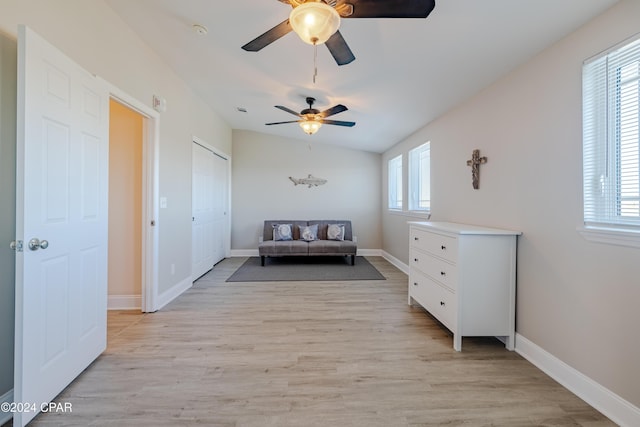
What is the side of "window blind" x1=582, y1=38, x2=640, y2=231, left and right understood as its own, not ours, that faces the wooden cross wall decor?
right

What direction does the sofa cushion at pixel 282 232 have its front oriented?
toward the camera

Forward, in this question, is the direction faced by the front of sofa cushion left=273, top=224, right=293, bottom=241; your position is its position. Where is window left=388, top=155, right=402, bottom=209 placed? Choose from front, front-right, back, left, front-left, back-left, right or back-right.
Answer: left

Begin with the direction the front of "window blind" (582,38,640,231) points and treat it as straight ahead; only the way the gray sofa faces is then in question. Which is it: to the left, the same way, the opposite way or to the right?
to the left

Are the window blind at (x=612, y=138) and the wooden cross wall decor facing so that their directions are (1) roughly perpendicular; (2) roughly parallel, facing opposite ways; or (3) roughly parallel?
roughly parallel

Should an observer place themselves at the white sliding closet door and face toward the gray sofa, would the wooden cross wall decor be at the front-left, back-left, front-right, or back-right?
front-right

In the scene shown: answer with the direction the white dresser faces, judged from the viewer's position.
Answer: facing the viewer and to the left of the viewer

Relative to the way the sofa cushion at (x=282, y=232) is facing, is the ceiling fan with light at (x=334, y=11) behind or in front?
in front

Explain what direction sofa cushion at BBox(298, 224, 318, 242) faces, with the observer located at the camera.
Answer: facing the viewer

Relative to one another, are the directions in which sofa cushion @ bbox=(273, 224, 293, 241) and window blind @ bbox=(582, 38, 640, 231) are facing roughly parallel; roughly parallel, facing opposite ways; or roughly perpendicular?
roughly perpendicular

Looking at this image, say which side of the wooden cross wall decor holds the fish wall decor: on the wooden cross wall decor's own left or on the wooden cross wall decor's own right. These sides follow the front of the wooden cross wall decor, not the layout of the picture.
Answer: on the wooden cross wall decor's own right

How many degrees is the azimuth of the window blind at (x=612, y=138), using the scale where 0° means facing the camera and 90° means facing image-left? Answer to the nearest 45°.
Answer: approximately 45°

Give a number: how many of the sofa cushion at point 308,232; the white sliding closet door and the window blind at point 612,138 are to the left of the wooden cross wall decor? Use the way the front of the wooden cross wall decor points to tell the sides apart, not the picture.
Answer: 1

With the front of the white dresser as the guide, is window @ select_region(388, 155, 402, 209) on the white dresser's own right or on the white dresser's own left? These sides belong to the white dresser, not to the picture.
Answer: on the white dresser's own right

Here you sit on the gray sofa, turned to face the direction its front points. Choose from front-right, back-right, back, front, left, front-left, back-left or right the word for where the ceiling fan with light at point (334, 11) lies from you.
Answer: front

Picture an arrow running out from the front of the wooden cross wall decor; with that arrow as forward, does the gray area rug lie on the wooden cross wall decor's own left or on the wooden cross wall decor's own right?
on the wooden cross wall decor's own right

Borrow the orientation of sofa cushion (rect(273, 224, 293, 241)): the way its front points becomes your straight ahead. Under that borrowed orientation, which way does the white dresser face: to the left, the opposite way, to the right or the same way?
to the right

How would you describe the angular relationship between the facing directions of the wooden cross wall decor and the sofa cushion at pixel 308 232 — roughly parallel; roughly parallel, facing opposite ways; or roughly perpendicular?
roughly perpendicular

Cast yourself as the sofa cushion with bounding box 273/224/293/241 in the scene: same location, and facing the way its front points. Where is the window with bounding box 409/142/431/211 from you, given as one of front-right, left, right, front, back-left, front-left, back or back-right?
front-left

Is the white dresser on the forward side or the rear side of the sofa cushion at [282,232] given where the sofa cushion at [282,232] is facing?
on the forward side

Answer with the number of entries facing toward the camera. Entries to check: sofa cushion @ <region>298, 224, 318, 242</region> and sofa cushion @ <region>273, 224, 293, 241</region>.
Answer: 2

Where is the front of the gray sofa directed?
toward the camera
